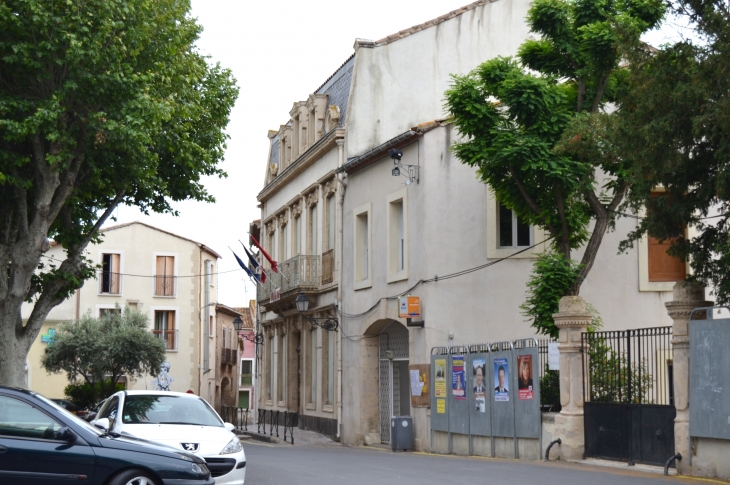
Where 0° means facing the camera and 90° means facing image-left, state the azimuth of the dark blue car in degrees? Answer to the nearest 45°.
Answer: approximately 270°

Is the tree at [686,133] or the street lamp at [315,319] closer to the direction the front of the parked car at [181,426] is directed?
the tree

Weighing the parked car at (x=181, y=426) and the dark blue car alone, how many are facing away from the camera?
0

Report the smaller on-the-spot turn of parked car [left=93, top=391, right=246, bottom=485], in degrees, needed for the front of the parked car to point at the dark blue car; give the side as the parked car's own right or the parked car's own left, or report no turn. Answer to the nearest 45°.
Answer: approximately 45° to the parked car's own right

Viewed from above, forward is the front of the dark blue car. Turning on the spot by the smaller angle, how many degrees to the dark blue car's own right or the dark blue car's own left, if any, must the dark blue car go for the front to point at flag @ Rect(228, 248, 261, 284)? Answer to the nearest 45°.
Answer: approximately 90° to the dark blue car's own left

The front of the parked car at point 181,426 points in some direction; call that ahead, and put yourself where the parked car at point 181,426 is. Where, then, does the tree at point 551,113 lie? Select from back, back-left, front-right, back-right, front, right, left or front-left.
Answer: left

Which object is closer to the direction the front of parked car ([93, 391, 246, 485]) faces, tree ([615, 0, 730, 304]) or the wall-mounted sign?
the tree

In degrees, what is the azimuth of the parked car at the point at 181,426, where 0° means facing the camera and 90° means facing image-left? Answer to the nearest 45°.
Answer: approximately 315°

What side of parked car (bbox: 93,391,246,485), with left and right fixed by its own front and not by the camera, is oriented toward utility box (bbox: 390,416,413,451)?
left
